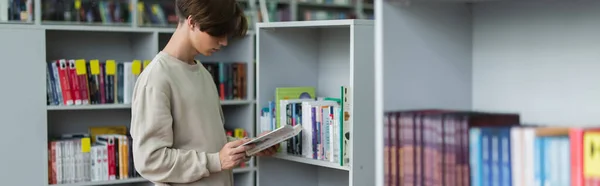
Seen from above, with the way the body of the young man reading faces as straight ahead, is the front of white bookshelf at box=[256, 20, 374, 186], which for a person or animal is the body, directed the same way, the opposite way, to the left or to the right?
to the right

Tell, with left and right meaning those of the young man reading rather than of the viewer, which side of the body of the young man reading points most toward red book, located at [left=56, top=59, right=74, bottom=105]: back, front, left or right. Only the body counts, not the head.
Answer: back

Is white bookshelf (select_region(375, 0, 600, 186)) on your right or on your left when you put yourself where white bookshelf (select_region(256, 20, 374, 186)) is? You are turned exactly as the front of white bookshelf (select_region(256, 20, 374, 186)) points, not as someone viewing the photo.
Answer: on your left

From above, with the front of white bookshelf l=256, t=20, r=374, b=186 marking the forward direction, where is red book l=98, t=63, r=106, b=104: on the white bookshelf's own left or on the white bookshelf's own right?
on the white bookshelf's own right

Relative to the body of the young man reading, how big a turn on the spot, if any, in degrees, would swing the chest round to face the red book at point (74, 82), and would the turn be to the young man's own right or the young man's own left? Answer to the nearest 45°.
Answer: approximately 180°

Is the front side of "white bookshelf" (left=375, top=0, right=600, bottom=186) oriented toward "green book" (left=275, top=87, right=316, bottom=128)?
no

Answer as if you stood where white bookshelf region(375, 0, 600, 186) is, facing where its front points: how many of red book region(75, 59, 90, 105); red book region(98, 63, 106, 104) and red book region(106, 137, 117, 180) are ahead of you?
0

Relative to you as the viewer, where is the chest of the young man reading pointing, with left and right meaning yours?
facing the viewer and to the right of the viewer

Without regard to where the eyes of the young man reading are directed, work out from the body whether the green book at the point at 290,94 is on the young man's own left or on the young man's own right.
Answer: on the young man's own left

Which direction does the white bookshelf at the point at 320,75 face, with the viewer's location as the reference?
facing the viewer and to the left of the viewer

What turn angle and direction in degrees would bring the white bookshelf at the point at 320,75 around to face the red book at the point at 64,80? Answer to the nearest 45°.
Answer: approximately 45° to its right

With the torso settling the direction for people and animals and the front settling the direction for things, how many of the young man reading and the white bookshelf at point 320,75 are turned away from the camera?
0
